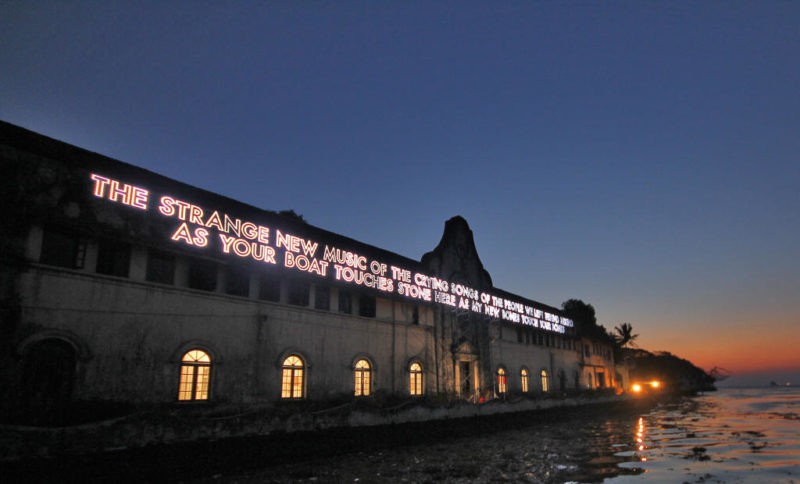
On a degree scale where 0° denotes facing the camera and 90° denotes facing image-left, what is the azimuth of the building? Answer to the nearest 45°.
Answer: approximately 315°
